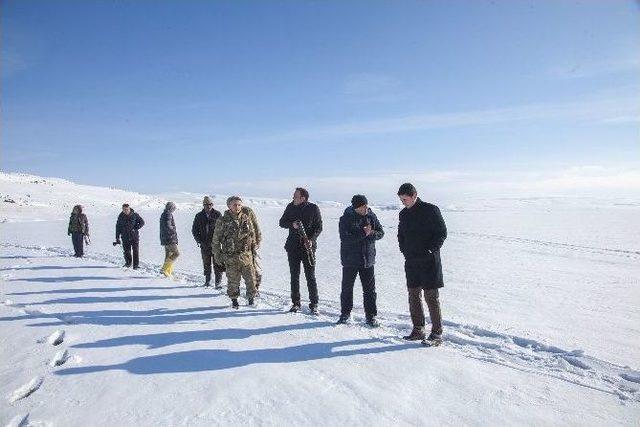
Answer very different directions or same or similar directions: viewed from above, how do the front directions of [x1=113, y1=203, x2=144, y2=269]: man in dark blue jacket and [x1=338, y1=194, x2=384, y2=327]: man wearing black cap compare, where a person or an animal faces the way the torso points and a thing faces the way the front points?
same or similar directions

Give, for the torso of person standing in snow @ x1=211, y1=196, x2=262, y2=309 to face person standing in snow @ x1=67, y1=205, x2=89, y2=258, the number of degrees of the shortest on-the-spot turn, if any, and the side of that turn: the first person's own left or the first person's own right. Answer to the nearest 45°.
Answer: approximately 135° to the first person's own right

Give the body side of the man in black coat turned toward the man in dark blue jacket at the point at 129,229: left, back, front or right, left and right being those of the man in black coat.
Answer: right

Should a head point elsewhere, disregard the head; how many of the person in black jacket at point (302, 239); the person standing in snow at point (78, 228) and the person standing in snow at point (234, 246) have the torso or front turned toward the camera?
3

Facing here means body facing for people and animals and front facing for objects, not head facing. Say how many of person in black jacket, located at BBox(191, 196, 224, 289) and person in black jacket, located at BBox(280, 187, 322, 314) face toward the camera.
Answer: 2

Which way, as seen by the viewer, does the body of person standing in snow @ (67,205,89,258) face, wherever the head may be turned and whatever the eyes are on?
toward the camera

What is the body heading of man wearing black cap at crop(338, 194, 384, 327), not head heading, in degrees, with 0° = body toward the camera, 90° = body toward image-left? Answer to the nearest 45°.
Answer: approximately 315°

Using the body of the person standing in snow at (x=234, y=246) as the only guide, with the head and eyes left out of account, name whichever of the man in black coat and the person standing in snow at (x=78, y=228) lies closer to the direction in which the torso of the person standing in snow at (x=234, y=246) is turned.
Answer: the man in black coat

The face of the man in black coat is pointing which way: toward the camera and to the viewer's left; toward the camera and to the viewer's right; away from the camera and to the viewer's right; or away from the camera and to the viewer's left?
toward the camera and to the viewer's left

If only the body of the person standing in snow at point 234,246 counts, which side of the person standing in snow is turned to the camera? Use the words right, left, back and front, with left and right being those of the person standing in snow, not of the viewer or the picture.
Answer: front

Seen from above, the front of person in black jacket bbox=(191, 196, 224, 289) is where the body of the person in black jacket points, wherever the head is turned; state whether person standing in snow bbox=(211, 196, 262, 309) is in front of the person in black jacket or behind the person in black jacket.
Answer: in front

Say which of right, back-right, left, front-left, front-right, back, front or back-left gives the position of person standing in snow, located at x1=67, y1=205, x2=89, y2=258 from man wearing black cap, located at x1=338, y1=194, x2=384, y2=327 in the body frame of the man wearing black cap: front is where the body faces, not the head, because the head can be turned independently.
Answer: back

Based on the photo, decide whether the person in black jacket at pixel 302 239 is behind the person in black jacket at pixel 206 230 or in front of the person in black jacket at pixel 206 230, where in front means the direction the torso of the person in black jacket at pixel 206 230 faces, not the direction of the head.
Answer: in front

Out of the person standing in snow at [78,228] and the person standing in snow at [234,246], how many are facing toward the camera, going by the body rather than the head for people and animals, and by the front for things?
2

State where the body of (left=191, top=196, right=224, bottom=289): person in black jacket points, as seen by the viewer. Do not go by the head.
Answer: toward the camera

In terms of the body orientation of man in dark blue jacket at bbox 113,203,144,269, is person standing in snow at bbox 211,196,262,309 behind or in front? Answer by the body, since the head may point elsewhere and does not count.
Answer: in front

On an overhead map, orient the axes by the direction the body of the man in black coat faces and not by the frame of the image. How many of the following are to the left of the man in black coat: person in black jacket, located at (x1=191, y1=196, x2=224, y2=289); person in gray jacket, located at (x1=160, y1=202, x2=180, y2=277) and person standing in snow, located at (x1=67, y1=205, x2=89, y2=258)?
0
